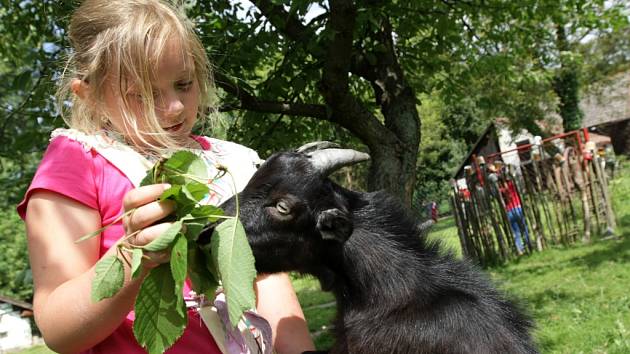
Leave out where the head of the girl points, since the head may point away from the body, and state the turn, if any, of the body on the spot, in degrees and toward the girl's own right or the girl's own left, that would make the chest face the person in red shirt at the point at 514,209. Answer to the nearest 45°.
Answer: approximately 90° to the girl's own left

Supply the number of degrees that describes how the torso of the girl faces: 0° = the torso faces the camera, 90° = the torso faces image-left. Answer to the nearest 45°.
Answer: approximately 315°

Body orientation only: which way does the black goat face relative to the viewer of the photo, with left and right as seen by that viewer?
facing to the left of the viewer

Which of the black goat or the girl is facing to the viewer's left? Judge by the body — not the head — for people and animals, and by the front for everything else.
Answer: the black goat

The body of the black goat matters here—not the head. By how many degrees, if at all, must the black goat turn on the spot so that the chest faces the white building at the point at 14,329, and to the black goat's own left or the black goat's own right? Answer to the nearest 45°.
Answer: approximately 45° to the black goat's own right

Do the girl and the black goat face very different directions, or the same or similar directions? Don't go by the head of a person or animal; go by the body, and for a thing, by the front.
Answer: very different directions

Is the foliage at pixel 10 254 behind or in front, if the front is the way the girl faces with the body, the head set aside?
behind

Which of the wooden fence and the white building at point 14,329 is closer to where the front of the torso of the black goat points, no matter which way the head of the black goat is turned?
the white building

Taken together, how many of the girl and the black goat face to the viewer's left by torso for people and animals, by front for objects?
1
